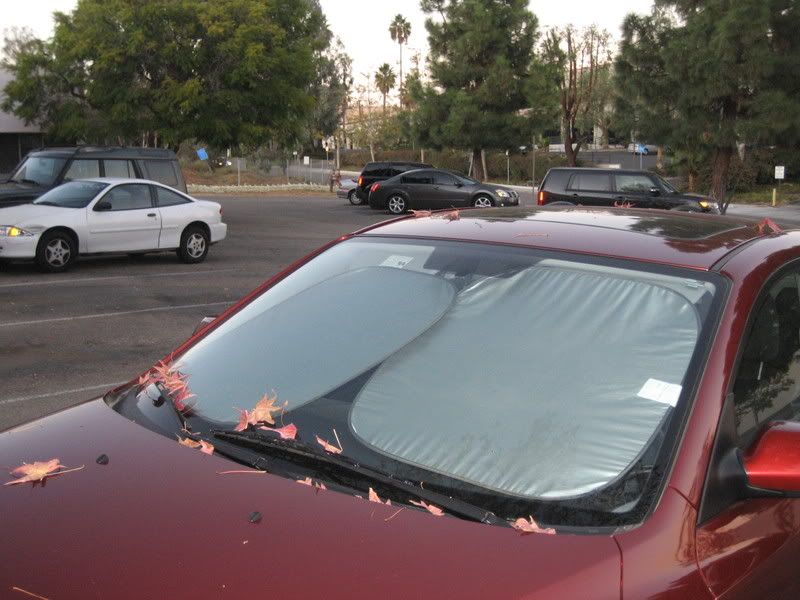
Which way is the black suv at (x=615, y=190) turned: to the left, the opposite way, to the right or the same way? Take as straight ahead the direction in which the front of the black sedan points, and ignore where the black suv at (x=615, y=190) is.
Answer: the same way

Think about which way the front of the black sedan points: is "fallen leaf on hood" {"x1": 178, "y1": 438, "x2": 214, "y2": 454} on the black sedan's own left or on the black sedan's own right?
on the black sedan's own right

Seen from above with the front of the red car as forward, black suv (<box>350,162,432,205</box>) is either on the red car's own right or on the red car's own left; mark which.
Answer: on the red car's own right

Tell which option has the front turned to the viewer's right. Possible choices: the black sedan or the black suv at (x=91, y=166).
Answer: the black sedan

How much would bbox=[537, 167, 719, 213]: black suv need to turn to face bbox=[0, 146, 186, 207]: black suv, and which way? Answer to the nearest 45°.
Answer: approximately 135° to its right

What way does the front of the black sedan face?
to the viewer's right

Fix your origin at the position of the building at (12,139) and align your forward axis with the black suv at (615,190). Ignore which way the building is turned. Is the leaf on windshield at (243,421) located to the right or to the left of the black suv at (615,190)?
right

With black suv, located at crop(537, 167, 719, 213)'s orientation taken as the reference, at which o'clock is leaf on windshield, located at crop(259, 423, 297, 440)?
The leaf on windshield is roughly at 3 o'clock from the black suv.

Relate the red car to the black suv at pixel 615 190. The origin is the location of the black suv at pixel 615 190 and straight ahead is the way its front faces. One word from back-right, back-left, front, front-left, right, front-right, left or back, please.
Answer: right

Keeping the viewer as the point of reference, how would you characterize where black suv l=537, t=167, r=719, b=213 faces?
facing to the right of the viewer

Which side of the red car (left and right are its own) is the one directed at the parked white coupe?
right

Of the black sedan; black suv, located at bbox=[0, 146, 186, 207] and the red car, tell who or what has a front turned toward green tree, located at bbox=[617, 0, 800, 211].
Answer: the black sedan

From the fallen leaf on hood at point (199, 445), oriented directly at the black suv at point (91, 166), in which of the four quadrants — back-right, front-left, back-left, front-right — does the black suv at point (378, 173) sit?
front-right
